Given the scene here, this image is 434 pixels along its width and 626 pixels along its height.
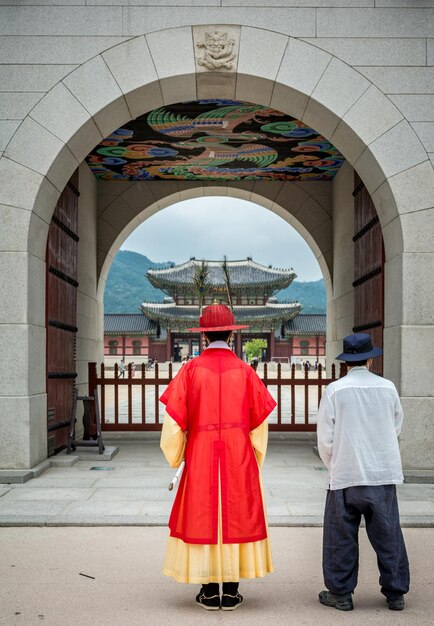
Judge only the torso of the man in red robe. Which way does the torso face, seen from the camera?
away from the camera

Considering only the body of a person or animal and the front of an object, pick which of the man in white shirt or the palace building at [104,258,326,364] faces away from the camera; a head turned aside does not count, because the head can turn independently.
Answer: the man in white shirt

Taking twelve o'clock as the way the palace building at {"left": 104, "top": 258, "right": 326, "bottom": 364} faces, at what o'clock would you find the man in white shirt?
The man in white shirt is roughly at 12 o'clock from the palace building.

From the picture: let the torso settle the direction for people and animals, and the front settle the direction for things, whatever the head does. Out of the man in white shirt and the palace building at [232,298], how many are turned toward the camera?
1

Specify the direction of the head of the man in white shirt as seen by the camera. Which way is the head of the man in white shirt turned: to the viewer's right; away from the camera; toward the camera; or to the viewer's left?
away from the camera

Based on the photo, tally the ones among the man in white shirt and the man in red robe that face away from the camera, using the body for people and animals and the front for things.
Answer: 2

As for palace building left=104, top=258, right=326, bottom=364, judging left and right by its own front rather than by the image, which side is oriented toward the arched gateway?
front

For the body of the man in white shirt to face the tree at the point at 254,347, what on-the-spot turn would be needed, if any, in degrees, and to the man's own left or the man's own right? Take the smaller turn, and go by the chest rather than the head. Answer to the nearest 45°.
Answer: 0° — they already face it

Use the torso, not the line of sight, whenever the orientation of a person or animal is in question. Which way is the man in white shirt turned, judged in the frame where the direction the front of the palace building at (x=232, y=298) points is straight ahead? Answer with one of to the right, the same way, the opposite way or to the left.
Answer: the opposite way

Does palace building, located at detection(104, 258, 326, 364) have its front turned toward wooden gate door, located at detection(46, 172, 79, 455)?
yes

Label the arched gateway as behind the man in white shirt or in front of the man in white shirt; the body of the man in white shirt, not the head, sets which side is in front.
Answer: in front

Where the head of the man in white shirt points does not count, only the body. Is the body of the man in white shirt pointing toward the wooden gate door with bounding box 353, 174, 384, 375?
yes

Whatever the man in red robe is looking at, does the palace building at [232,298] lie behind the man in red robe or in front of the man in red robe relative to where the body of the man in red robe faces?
in front

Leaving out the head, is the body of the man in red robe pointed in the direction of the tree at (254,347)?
yes

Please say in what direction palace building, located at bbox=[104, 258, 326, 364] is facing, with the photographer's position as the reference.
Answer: facing the viewer

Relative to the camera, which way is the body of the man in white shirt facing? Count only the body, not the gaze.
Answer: away from the camera
